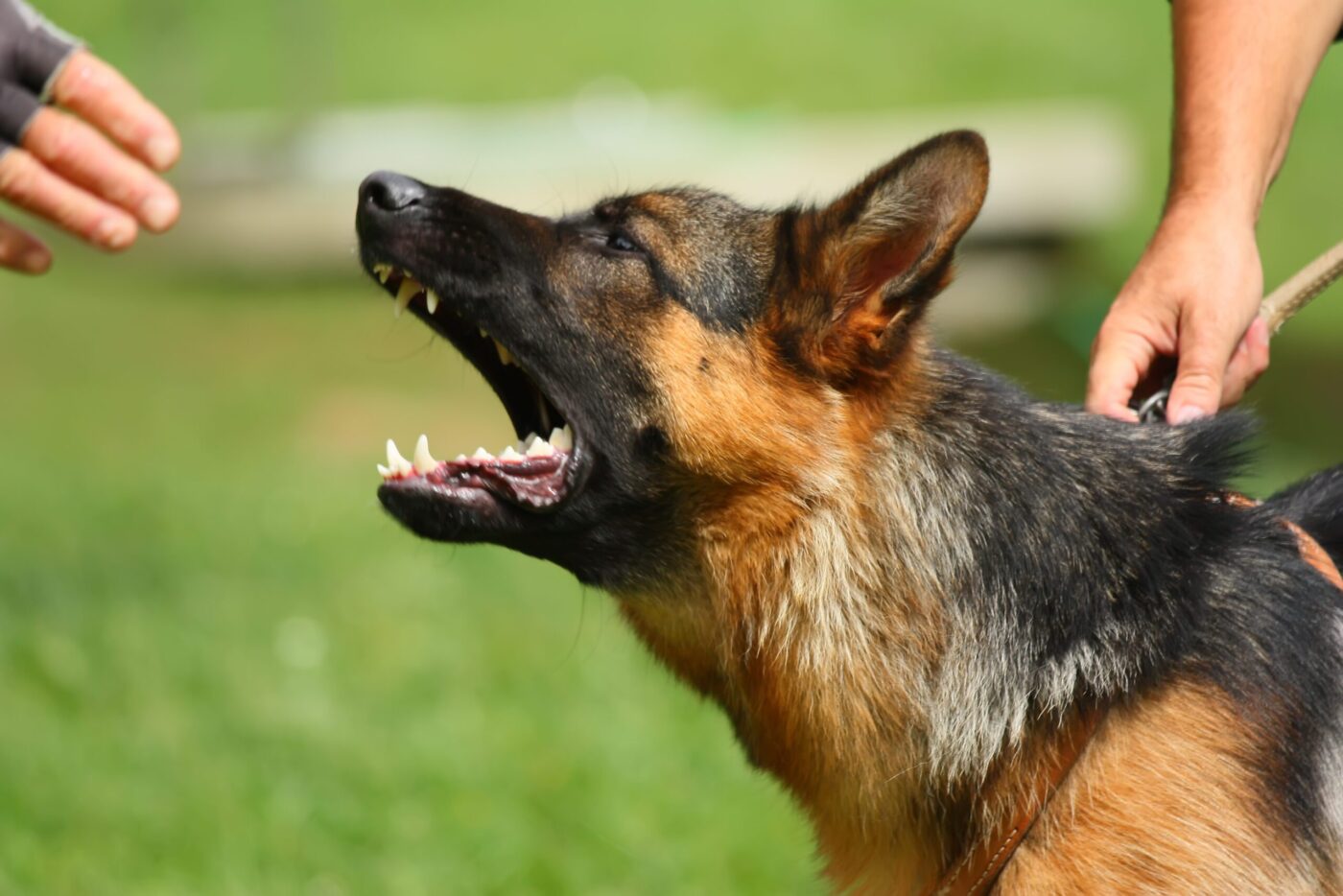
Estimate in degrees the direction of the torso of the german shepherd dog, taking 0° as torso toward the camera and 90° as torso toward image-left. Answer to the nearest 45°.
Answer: approximately 90°

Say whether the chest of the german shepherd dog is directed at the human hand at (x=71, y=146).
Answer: yes
